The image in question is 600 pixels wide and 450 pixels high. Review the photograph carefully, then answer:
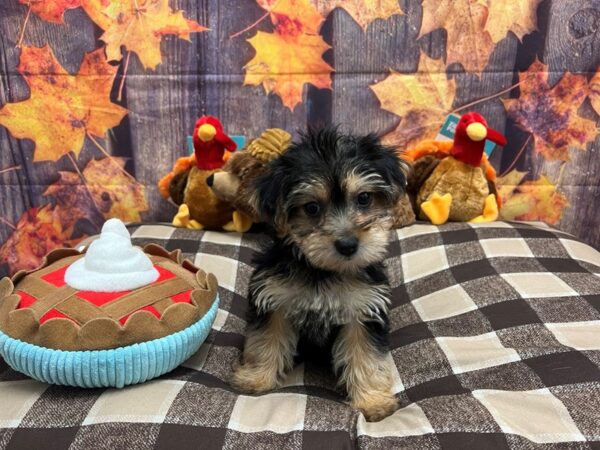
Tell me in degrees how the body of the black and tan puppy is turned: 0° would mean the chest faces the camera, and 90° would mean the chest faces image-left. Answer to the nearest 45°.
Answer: approximately 0°

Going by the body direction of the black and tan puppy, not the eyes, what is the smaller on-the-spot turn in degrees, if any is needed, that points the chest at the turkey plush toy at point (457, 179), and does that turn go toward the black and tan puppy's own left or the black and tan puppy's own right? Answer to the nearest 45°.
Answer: approximately 135° to the black and tan puppy's own left

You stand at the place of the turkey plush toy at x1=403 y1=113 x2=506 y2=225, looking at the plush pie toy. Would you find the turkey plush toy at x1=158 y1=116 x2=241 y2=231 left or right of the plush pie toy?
right

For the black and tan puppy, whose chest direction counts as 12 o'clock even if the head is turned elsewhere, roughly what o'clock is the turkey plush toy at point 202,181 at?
The turkey plush toy is roughly at 5 o'clock from the black and tan puppy.

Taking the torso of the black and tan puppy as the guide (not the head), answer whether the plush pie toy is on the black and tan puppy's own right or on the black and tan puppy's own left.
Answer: on the black and tan puppy's own right

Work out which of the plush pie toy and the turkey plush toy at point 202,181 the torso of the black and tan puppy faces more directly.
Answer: the plush pie toy
